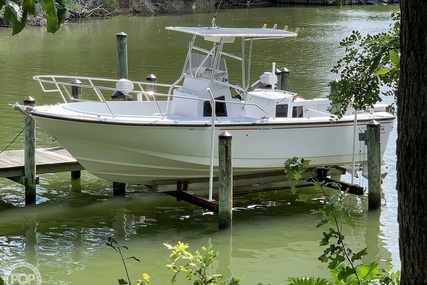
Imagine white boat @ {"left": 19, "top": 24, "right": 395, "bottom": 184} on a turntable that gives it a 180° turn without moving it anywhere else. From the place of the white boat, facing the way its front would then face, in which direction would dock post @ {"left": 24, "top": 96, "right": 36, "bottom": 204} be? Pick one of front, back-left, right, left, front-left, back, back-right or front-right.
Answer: back

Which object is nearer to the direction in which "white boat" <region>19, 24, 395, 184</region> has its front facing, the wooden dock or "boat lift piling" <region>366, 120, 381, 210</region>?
the wooden dock

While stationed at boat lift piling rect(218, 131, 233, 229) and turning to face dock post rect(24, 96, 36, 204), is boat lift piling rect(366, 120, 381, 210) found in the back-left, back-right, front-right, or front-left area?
back-right

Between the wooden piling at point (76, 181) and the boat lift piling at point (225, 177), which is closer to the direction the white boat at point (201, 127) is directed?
the wooden piling

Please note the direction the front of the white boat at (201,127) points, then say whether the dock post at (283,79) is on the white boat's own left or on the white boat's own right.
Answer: on the white boat's own right

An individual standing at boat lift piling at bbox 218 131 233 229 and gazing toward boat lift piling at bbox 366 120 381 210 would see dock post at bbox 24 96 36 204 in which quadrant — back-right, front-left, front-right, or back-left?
back-left

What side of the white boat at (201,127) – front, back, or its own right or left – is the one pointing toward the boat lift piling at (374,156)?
back

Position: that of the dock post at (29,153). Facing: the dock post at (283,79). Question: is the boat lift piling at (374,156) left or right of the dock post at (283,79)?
right

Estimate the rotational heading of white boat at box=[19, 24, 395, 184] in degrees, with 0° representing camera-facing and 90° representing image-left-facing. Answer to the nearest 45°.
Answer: approximately 90°

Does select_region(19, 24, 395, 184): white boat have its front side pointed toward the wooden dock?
yes

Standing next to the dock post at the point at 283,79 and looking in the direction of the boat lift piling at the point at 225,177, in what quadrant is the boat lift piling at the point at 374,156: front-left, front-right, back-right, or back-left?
front-left

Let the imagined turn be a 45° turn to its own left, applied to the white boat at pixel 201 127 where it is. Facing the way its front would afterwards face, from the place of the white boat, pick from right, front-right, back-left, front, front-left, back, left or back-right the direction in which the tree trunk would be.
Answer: front-left

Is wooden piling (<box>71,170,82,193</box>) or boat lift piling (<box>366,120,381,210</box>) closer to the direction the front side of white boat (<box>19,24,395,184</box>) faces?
the wooden piling

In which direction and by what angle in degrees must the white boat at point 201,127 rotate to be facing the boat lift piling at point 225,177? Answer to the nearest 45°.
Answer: approximately 90° to its left
